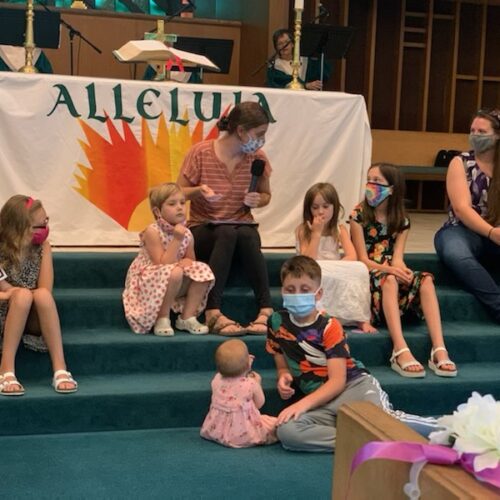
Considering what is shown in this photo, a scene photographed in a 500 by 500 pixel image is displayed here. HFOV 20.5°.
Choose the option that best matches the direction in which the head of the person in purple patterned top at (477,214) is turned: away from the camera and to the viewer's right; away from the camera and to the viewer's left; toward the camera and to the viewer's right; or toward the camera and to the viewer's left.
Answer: toward the camera and to the viewer's left

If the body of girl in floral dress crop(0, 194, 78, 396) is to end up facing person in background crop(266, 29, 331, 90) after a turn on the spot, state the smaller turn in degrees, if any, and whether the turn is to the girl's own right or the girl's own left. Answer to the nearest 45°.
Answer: approximately 135° to the girl's own left

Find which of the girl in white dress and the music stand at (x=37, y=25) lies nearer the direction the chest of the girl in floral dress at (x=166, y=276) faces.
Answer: the girl in white dress

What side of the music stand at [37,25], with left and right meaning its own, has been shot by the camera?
back

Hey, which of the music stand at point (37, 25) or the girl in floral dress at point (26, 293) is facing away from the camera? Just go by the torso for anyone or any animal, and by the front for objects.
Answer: the music stand

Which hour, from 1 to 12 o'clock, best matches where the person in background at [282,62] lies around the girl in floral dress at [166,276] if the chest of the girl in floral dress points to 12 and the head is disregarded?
The person in background is roughly at 8 o'clock from the girl in floral dress.

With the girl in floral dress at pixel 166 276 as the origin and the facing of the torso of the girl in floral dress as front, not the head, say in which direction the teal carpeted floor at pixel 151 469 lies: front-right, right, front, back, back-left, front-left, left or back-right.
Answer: front-right

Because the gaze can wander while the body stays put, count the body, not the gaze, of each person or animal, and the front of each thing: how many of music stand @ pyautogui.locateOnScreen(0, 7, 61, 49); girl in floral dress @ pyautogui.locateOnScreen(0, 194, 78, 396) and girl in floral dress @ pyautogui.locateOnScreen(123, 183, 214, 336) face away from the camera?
1

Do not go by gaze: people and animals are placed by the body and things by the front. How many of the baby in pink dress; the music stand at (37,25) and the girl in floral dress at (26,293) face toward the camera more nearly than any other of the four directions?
1

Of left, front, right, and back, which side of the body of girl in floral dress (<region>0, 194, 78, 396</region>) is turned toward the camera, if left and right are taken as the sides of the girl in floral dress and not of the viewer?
front

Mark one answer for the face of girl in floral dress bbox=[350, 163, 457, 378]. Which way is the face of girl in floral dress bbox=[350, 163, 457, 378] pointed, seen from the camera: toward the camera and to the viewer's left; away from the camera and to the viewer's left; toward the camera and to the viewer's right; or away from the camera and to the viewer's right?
toward the camera and to the viewer's left

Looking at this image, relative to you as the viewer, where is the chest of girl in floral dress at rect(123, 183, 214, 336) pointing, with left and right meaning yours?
facing the viewer and to the right of the viewer

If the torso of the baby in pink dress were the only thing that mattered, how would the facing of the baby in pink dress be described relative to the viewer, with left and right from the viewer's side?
facing away from the viewer and to the right of the viewer

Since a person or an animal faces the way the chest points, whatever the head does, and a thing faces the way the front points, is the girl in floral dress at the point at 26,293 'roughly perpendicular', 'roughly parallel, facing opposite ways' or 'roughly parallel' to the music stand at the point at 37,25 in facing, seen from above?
roughly parallel, facing opposite ways

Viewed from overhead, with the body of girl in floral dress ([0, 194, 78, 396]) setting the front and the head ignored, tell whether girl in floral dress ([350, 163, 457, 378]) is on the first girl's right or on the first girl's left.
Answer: on the first girl's left
